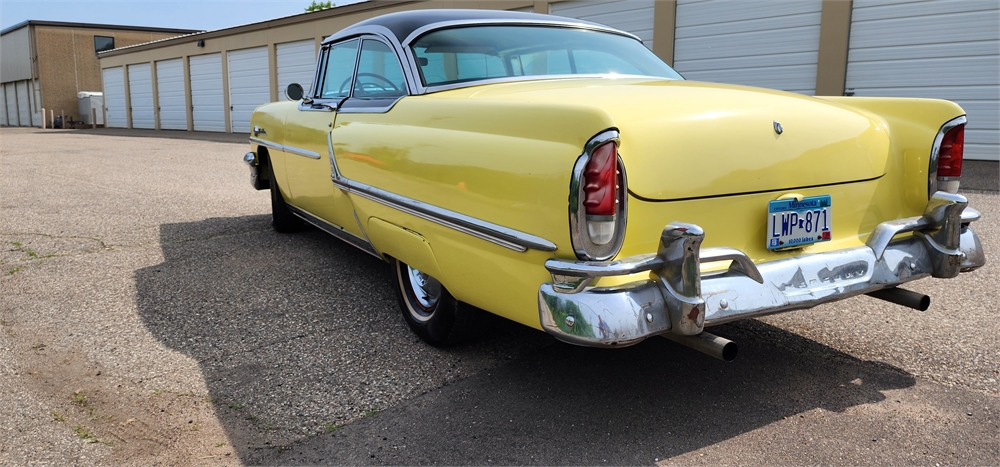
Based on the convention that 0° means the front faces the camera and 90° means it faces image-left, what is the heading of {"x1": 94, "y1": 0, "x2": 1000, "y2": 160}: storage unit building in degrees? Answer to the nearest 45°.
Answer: approximately 45°

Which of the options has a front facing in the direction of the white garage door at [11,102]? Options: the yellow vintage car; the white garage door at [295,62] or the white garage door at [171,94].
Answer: the yellow vintage car

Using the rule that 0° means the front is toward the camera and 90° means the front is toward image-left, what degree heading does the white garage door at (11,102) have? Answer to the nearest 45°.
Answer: approximately 315°

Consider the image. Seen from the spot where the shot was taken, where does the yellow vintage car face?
facing away from the viewer and to the left of the viewer

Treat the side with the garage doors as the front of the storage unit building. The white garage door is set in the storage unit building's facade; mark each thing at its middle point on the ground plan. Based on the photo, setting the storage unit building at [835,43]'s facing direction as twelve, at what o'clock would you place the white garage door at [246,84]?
The white garage door is roughly at 3 o'clock from the storage unit building.

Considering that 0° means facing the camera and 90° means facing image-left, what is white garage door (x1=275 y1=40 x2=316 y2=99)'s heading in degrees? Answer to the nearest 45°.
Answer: approximately 45°
